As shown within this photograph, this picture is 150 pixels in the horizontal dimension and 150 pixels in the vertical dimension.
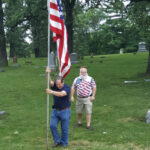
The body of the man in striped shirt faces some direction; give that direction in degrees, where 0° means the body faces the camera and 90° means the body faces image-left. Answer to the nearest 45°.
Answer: approximately 0°

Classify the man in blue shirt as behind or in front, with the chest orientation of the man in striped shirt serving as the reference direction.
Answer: in front
